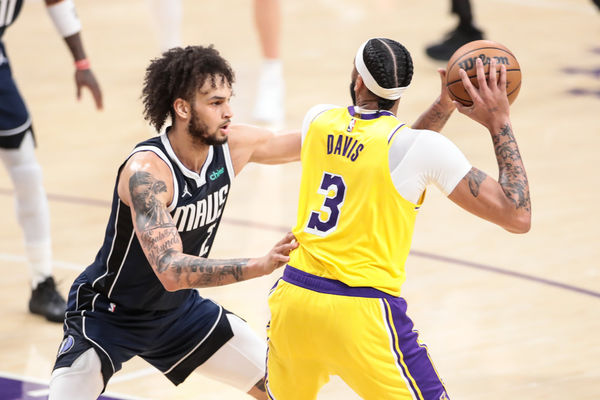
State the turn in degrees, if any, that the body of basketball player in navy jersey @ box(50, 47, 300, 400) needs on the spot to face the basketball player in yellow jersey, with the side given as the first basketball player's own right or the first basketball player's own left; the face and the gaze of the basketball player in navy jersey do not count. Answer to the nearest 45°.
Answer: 0° — they already face them

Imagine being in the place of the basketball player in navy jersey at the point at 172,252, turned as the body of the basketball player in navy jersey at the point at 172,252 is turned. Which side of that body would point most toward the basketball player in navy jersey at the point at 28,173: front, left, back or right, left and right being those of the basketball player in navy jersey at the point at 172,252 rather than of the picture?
back

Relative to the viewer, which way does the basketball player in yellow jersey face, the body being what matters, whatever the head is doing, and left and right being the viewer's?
facing away from the viewer and to the right of the viewer

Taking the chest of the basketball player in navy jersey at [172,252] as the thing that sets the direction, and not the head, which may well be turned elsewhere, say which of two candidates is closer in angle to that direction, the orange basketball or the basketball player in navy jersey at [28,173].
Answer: the orange basketball

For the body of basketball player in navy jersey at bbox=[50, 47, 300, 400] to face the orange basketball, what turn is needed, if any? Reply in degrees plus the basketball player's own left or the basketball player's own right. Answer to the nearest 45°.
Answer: approximately 45° to the basketball player's own left

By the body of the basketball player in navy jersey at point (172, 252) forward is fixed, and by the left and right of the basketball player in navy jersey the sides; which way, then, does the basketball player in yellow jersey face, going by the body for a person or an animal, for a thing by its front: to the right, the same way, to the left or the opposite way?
to the left

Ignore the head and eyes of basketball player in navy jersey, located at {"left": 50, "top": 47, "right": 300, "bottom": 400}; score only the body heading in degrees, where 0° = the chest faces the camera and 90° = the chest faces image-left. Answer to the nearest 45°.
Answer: approximately 315°
